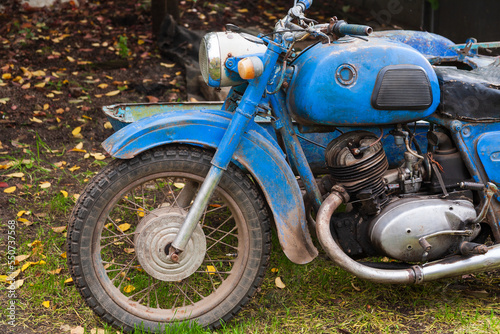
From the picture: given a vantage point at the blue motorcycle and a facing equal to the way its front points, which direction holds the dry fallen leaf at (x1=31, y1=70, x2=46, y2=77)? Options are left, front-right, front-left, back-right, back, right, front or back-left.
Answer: front-right

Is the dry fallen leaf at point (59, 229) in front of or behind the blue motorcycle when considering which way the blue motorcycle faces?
in front

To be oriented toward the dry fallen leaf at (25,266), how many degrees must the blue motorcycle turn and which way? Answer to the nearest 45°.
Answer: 0° — it already faces it

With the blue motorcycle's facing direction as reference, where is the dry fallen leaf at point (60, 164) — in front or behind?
in front

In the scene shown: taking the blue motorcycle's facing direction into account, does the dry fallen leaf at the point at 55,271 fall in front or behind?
in front

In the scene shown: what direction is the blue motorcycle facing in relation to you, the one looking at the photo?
facing to the left of the viewer

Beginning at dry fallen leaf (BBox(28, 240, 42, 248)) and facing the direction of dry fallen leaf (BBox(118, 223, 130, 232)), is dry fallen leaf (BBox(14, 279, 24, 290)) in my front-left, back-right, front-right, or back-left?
back-right

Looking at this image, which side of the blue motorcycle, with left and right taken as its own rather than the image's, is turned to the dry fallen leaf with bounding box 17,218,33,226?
front

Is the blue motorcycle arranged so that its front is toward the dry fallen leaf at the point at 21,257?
yes

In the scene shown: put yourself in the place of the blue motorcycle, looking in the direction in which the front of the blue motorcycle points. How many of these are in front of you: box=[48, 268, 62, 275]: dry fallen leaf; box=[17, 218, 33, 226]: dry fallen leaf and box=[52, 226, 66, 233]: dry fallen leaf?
3
